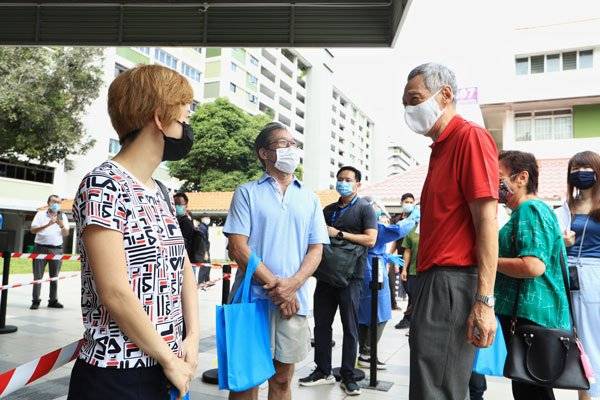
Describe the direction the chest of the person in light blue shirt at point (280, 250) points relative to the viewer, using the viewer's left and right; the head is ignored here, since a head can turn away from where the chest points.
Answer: facing the viewer and to the right of the viewer

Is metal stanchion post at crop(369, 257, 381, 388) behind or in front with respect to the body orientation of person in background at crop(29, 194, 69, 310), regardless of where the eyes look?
in front

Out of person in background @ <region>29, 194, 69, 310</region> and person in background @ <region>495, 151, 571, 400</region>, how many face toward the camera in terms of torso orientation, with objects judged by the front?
1

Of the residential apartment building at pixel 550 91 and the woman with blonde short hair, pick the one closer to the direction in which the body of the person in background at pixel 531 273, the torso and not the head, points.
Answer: the woman with blonde short hair

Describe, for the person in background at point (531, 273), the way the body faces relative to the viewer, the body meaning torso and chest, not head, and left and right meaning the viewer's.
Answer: facing to the left of the viewer

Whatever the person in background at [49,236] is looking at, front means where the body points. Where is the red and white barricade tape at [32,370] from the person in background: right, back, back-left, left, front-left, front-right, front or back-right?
front

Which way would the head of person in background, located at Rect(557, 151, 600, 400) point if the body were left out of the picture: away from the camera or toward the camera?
toward the camera

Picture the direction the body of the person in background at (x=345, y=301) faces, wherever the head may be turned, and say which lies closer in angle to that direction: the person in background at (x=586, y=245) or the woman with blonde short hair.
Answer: the woman with blonde short hair

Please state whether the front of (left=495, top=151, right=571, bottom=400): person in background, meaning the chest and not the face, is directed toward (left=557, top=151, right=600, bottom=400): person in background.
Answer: no

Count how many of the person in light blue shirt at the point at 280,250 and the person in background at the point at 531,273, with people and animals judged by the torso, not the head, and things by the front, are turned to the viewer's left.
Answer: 1

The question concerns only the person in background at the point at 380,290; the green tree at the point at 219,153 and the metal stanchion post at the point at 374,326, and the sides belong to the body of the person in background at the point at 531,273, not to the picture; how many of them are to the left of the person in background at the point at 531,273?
0

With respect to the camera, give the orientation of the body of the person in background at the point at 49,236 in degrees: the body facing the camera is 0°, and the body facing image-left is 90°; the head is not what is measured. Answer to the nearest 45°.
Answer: approximately 0°

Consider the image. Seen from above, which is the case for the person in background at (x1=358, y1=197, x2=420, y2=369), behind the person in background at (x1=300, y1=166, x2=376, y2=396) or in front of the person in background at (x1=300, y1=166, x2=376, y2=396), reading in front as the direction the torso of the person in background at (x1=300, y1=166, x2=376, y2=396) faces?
behind

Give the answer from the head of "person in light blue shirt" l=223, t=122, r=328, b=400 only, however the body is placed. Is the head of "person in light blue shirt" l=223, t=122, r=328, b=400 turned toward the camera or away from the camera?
toward the camera

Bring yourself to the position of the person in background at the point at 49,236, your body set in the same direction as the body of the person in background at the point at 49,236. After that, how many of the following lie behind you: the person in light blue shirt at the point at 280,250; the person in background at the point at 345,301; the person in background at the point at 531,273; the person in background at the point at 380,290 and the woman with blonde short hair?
0

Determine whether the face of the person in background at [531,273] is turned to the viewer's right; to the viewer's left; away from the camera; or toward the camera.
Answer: to the viewer's left
